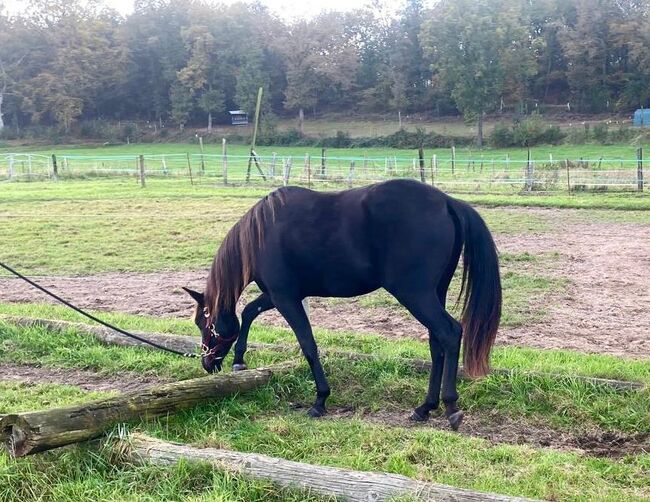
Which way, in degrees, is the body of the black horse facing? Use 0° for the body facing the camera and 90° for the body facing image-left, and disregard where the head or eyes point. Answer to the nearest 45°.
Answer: approximately 90°

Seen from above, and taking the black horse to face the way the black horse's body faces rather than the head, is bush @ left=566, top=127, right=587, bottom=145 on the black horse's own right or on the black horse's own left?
on the black horse's own right

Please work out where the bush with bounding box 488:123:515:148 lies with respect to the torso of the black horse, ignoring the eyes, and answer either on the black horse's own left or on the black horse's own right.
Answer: on the black horse's own right

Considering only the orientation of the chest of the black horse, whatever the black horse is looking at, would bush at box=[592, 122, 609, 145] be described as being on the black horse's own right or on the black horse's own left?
on the black horse's own right

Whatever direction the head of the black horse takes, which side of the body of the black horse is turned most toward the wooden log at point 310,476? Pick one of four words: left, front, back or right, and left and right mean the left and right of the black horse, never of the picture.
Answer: left

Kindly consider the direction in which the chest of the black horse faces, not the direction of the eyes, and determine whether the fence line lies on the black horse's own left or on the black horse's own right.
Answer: on the black horse's own right

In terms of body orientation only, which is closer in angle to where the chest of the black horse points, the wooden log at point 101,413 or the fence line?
the wooden log

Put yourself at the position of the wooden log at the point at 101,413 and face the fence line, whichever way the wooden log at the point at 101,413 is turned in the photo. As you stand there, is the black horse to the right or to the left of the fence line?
right

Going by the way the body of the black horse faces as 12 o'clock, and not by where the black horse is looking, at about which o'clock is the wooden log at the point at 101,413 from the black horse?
The wooden log is roughly at 11 o'clock from the black horse.

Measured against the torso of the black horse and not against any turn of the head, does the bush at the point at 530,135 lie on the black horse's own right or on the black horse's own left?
on the black horse's own right

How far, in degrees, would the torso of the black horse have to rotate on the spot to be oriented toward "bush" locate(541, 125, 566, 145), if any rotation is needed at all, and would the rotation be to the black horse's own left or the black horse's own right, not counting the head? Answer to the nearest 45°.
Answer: approximately 90° to the black horse's own right
